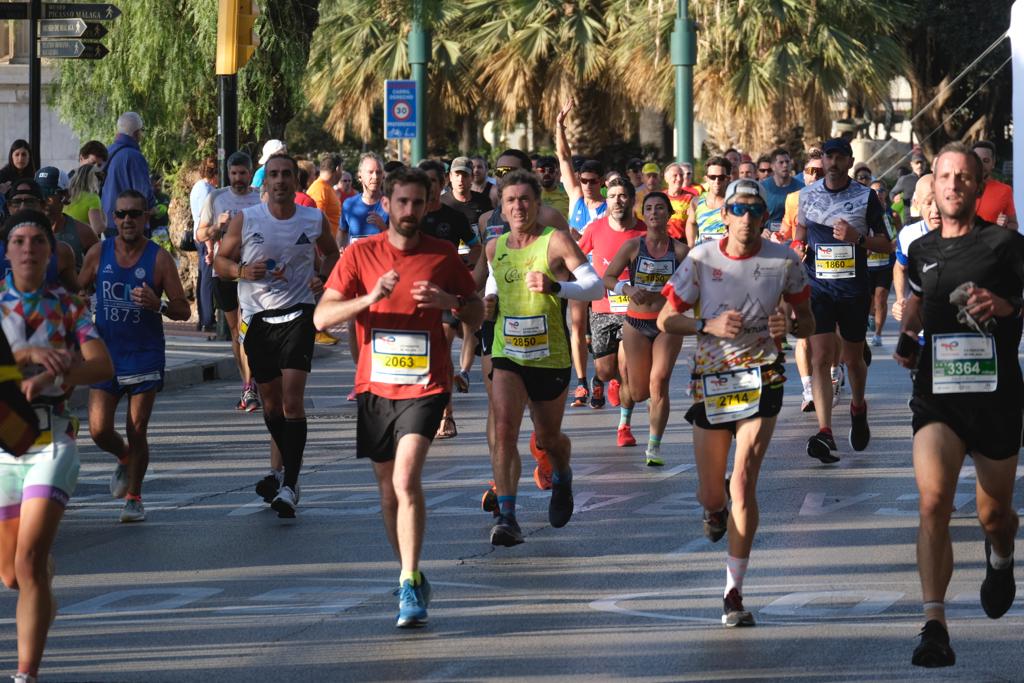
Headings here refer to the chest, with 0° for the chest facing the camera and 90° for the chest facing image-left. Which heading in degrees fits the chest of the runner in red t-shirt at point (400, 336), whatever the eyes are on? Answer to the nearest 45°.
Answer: approximately 0°

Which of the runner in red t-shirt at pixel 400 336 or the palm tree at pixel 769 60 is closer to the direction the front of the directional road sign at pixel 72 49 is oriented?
the runner in red t-shirt

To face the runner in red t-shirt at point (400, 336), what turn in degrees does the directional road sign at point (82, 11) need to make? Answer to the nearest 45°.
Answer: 0° — it already faces them

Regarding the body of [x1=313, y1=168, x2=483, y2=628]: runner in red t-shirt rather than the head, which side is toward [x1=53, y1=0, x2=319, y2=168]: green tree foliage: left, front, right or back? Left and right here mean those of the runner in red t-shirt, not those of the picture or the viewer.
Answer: back

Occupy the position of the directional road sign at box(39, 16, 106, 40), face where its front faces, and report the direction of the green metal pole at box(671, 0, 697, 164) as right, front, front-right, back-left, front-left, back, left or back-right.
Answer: back-left
